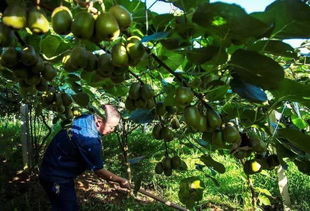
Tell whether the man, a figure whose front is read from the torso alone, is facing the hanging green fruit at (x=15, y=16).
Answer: no

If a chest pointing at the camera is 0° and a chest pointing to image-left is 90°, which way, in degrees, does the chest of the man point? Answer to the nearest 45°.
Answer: approximately 270°

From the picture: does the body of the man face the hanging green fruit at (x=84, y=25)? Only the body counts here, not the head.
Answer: no

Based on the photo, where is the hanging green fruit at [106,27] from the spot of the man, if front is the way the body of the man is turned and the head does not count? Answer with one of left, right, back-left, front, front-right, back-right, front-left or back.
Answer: right

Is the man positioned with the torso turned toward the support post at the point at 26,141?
no
